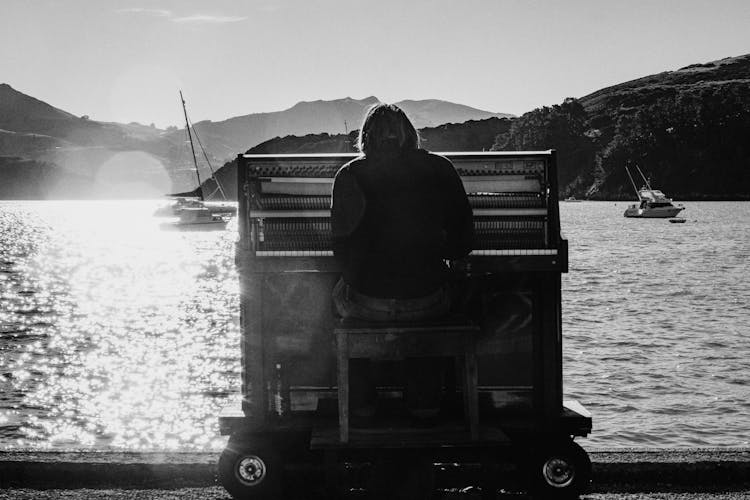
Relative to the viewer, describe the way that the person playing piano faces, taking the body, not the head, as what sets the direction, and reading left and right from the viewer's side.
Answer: facing away from the viewer

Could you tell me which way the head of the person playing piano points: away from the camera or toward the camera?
away from the camera
